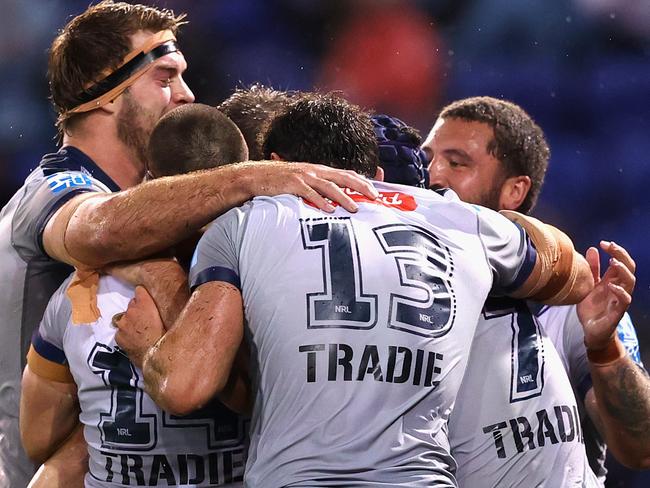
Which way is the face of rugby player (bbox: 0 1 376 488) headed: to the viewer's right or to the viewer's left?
to the viewer's right

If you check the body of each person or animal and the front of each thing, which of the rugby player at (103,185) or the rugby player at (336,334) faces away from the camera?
the rugby player at (336,334)

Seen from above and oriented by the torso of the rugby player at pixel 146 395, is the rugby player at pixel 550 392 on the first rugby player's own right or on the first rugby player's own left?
on the first rugby player's own right

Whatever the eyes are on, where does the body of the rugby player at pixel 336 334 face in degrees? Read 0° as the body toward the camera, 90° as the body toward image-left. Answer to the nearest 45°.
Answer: approximately 180°

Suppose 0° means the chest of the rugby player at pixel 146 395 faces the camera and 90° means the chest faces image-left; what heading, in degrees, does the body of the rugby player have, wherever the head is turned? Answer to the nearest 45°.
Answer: approximately 180°

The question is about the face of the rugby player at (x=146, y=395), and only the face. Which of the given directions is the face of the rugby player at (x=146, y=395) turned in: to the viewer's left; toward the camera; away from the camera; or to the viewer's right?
away from the camera
